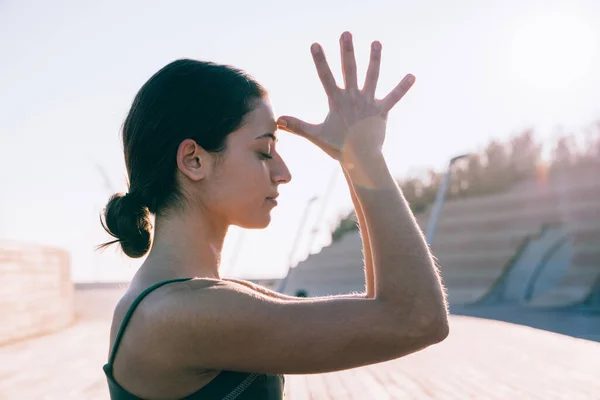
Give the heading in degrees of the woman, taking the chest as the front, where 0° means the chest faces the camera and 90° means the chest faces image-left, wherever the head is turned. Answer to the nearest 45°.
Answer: approximately 270°

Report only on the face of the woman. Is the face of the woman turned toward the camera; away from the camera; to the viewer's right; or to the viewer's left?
to the viewer's right
